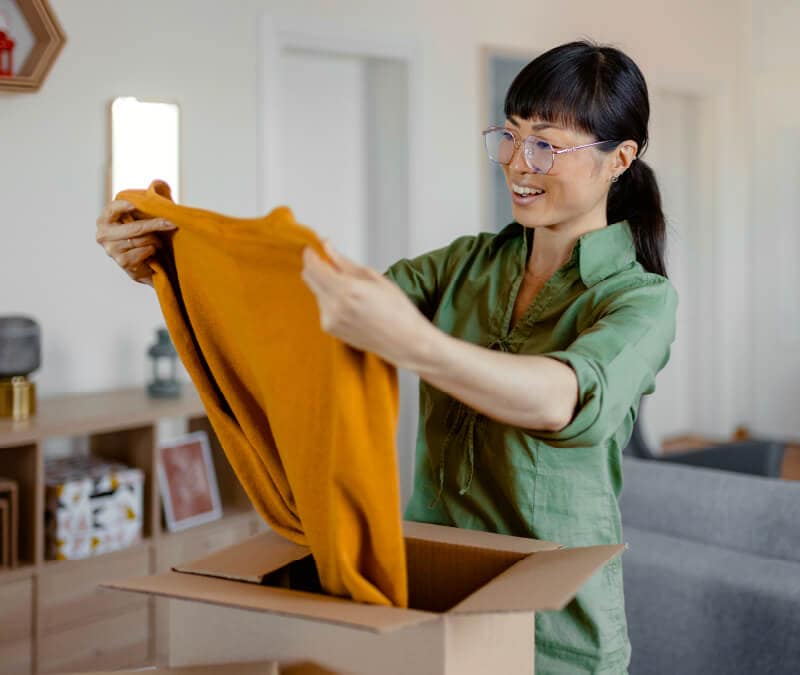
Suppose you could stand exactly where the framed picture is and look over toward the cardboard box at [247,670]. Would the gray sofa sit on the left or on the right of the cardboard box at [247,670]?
left

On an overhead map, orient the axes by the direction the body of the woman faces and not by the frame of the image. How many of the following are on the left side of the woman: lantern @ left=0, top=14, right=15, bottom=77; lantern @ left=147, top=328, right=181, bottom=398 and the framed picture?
0

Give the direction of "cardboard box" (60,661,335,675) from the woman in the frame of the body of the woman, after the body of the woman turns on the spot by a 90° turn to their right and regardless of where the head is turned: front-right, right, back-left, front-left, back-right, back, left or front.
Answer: left

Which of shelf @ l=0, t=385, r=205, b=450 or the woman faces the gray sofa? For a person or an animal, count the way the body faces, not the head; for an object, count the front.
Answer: the shelf

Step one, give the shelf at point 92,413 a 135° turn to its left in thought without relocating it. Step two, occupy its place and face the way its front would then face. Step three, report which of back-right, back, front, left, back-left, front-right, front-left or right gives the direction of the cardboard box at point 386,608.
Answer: back

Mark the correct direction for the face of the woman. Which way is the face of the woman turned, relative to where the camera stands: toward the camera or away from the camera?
toward the camera

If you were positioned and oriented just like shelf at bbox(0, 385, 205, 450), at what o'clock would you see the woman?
The woman is roughly at 1 o'clock from the shelf.

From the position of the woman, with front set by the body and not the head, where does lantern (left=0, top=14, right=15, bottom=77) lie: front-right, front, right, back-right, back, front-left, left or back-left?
right

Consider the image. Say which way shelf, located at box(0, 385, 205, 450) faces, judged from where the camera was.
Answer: facing the viewer and to the right of the viewer

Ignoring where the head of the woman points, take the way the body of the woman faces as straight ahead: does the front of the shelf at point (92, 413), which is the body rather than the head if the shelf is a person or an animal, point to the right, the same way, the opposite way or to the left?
to the left

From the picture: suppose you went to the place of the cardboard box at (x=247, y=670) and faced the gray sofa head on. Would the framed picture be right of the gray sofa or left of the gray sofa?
left

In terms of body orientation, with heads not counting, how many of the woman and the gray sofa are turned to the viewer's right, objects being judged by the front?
0

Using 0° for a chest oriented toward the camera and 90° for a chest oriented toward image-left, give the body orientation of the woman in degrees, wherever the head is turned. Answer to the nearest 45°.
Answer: approximately 45°
